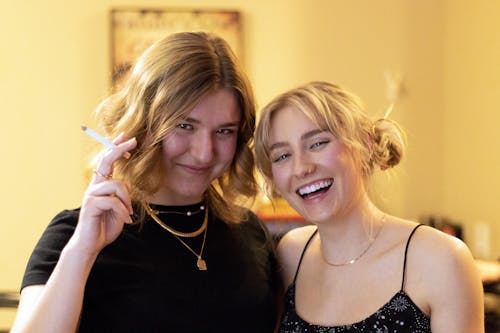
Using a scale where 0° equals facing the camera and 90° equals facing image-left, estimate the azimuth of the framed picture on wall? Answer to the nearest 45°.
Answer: approximately 0°

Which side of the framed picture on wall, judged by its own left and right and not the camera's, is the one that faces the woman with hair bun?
front
